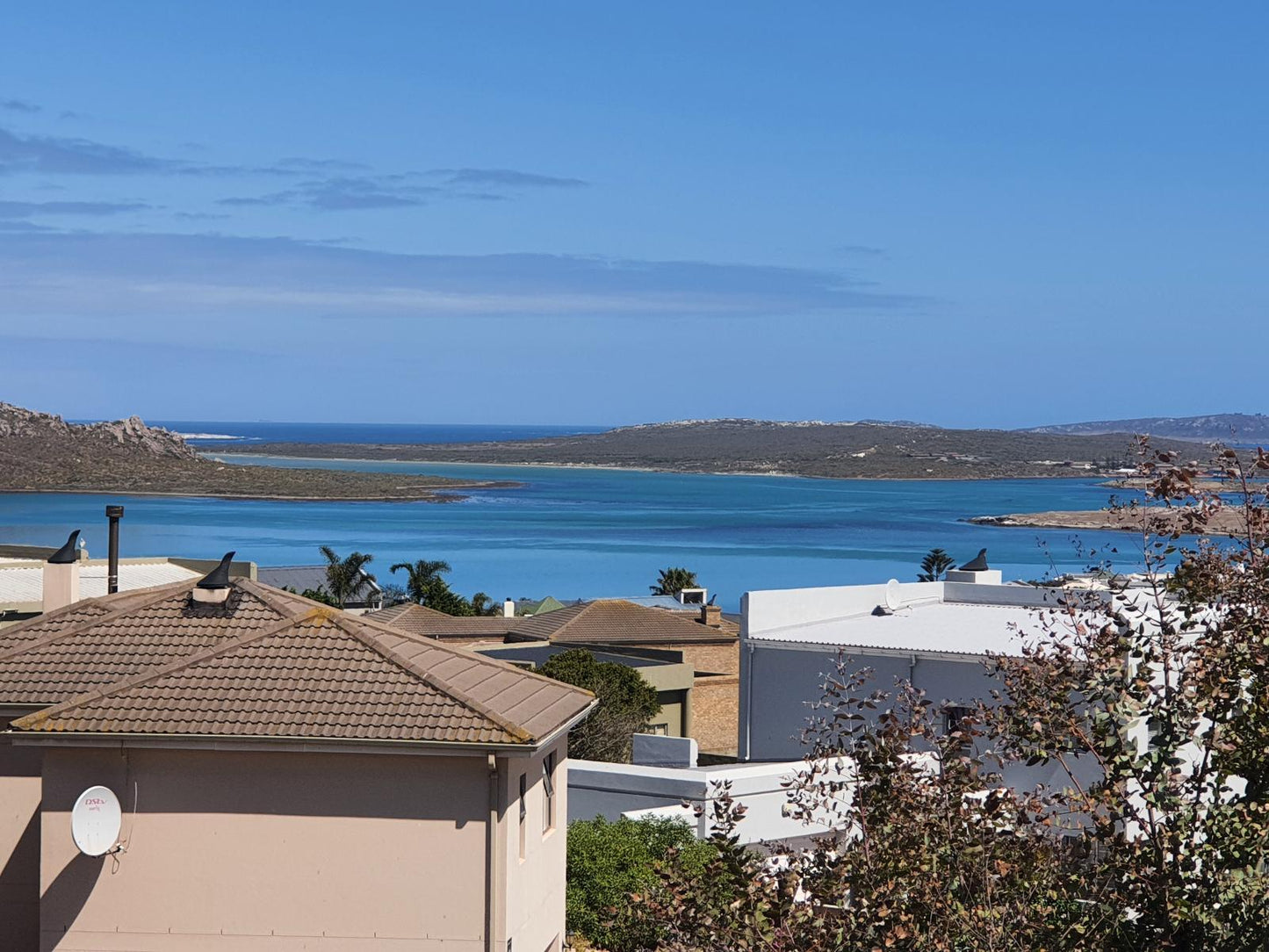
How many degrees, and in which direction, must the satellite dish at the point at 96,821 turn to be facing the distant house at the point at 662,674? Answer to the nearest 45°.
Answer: approximately 90° to its left

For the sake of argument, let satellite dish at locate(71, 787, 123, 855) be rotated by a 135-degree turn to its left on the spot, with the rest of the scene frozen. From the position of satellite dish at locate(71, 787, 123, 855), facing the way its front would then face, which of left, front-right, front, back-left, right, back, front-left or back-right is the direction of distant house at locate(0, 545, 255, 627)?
front

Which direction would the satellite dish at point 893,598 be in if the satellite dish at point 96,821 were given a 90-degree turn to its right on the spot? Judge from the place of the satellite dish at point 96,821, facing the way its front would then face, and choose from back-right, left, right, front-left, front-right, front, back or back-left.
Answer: back

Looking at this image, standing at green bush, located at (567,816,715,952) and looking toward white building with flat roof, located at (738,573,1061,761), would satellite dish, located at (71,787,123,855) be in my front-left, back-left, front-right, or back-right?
back-left

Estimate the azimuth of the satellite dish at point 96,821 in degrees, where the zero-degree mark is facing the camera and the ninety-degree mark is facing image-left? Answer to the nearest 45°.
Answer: approximately 315°

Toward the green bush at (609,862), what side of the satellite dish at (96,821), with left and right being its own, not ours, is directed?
left

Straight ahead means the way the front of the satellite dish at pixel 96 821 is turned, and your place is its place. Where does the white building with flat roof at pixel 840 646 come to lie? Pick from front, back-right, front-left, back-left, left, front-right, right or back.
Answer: left

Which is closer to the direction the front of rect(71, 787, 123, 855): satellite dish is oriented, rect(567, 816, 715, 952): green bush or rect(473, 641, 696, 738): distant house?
the green bush
